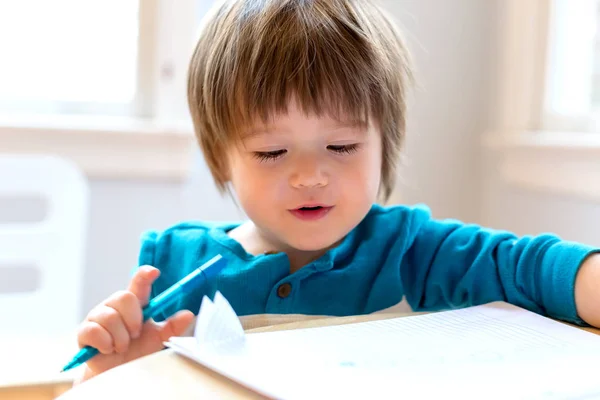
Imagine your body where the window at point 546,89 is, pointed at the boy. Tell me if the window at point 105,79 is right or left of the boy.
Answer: right

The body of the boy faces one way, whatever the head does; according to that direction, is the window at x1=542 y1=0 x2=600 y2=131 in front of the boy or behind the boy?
behind

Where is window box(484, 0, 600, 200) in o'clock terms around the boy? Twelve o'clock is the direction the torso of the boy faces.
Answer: The window is roughly at 7 o'clock from the boy.

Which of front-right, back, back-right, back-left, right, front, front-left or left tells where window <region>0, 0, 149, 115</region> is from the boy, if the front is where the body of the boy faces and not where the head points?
back-right

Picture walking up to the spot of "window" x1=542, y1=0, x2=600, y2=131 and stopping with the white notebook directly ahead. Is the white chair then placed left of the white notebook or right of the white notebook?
right

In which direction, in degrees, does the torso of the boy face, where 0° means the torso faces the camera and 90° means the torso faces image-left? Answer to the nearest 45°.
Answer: approximately 0°

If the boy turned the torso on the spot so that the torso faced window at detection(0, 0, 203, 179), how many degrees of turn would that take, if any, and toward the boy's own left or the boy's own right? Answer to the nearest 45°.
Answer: approximately 135° to the boy's own right
